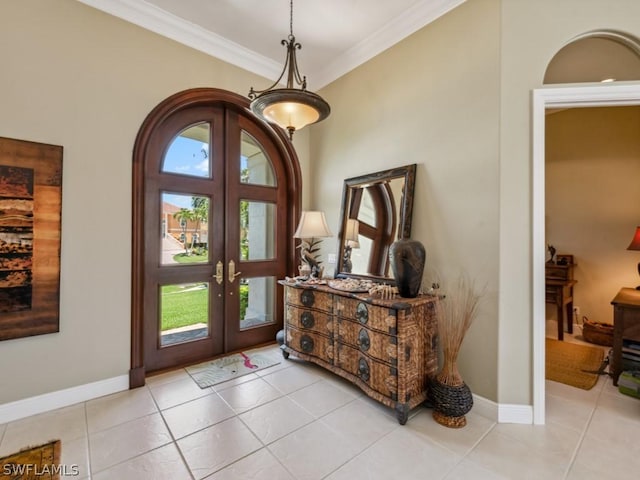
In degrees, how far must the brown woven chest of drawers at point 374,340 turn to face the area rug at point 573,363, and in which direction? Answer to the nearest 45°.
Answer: approximately 180°

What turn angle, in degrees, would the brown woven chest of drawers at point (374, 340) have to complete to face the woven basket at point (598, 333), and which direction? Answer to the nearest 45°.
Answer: approximately 180°

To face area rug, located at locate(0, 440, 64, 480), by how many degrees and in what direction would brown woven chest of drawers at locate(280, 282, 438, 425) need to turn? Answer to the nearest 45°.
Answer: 0° — it already faces it

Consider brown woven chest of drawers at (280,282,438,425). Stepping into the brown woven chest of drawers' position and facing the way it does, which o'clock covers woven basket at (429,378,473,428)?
The woven basket is roughly at 8 o'clock from the brown woven chest of drawers.

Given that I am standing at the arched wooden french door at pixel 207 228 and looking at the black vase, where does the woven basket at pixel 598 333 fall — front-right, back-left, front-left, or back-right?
front-left

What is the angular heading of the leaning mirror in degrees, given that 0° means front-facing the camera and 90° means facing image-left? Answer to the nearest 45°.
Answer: approximately 45°

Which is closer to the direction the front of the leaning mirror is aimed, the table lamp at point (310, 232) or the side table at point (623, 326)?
the table lamp

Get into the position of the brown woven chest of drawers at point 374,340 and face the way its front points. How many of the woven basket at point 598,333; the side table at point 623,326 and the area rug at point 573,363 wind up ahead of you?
0

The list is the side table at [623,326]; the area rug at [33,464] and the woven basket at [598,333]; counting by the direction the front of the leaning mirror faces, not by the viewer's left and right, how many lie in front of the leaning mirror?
1

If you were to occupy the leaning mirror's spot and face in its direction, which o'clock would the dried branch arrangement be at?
The dried branch arrangement is roughly at 9 o'clock from the leaning mirror.

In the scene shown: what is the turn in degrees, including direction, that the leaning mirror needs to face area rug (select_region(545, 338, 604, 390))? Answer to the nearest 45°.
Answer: approximately 135° to its left

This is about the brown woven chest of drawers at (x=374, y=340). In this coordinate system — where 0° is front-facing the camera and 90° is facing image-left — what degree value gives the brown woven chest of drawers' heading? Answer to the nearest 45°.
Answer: approximately 45°

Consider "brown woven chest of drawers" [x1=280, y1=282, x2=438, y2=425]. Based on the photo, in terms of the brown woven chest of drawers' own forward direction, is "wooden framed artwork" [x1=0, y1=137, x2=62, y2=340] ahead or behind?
ahead
